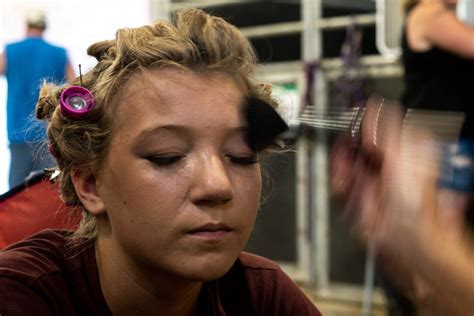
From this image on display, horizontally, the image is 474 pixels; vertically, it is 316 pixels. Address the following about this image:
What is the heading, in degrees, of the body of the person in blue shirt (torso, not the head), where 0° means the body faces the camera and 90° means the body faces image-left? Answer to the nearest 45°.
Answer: approximately 180°

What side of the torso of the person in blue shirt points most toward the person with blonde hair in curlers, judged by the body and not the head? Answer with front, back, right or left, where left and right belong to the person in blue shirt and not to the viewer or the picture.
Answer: back

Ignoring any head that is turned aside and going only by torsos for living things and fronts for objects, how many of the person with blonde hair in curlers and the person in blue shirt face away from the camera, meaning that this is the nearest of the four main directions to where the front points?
1

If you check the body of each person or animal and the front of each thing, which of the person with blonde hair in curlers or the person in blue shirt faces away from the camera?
the person in blue shirt

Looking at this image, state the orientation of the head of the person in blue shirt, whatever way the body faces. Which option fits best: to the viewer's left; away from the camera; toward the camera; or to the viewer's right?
away from the camera

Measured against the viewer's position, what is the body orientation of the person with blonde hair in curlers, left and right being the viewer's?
facing the viewer and to the right of the viewer

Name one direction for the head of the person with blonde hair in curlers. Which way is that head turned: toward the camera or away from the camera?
toward the camera

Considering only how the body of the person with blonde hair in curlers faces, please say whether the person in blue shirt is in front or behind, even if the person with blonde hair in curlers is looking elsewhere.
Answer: behind
